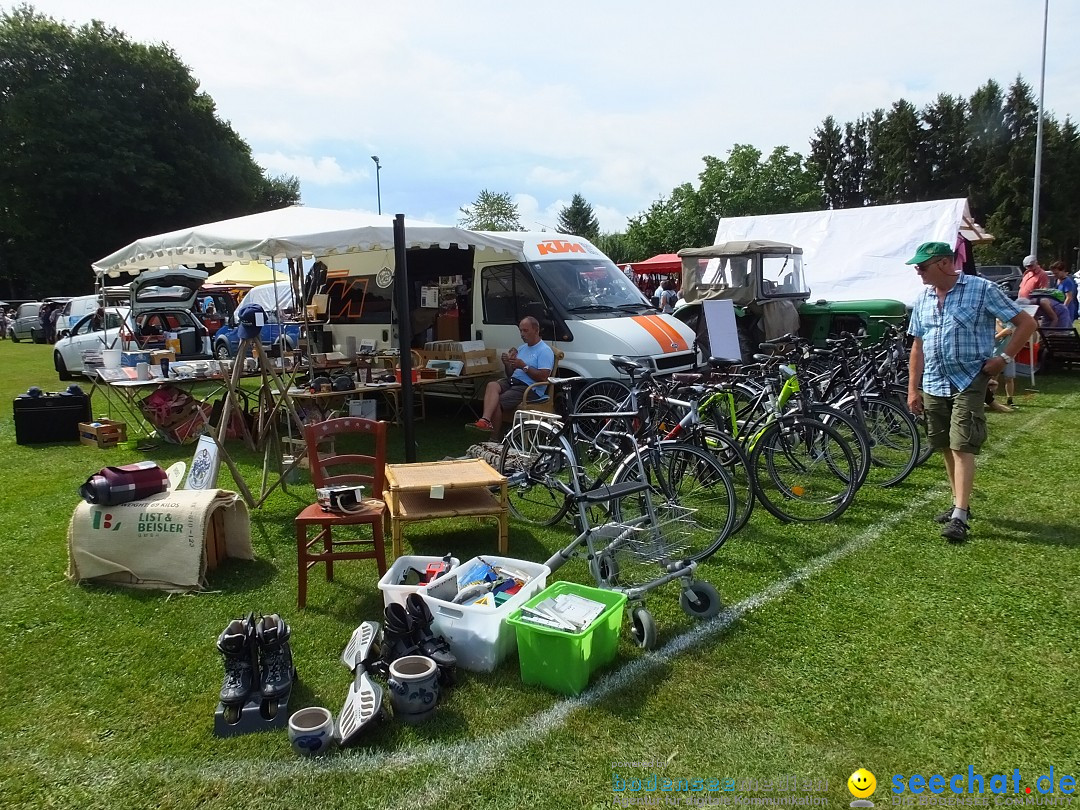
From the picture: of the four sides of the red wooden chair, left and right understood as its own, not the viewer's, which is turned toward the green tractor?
back

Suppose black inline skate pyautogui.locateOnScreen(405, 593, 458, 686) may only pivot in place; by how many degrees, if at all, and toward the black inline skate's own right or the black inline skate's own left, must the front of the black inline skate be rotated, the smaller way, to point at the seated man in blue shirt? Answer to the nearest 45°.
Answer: approximately 135° to the black inline skate's own left

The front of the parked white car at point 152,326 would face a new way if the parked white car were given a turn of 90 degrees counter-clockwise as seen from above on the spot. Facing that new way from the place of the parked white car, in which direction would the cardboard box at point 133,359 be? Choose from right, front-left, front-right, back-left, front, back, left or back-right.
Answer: front-left

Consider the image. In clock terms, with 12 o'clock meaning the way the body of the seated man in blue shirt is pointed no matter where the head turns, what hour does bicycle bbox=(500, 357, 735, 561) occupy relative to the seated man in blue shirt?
The bicycle is roughly at 10 o'clock from the seated man in blue shirt.

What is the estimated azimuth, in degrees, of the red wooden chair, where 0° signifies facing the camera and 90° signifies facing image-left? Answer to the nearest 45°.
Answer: approximately 45°

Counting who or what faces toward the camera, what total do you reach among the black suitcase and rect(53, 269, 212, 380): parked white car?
1

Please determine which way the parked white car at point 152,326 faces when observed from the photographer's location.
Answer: facing away from the viewer and to the left of the viewer

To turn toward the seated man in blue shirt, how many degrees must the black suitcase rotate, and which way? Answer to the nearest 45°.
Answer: approximately 45° to its left

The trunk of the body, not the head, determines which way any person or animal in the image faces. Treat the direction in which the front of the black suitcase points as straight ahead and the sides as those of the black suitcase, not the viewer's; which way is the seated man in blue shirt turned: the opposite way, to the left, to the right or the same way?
to the right

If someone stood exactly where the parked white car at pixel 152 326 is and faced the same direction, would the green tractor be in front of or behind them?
behind

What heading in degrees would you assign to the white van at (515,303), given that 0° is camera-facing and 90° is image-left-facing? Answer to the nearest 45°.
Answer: approximately 315°

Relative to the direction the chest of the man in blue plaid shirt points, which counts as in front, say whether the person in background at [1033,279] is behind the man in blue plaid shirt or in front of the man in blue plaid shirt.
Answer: behind

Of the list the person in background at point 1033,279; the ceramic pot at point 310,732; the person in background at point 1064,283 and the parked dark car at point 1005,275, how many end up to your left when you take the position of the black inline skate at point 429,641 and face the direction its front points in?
3
